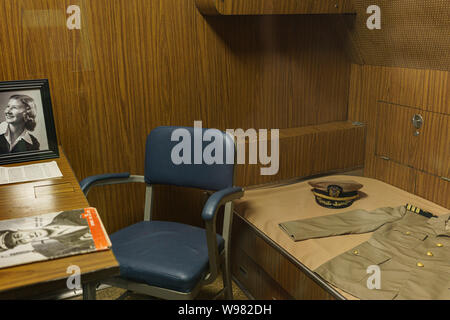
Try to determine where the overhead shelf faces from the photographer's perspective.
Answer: facing the viewer

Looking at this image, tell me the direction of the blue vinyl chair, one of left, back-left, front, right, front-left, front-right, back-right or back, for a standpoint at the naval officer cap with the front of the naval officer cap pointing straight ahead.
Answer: front-right

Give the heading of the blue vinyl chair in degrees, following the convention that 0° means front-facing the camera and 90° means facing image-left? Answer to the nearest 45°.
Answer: approximately 45°

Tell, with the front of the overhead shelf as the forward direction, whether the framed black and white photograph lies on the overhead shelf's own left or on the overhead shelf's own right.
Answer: on the overhead shelf's own right

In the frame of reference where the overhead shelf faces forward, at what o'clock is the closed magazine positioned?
The closed magazine is roughly at 1 o'clock from the overhead shelf.

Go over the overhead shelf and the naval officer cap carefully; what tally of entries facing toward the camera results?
2

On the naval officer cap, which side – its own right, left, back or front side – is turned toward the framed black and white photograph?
right

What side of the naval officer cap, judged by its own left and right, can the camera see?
front

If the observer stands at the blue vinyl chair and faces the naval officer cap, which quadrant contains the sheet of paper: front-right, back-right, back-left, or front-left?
back-left

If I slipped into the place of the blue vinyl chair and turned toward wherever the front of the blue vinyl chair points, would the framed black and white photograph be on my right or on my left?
on my right

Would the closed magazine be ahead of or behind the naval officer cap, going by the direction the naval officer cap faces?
ahead

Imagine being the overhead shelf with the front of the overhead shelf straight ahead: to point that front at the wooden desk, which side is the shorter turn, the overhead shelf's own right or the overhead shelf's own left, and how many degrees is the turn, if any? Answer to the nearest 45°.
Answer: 0° — it already faces it
